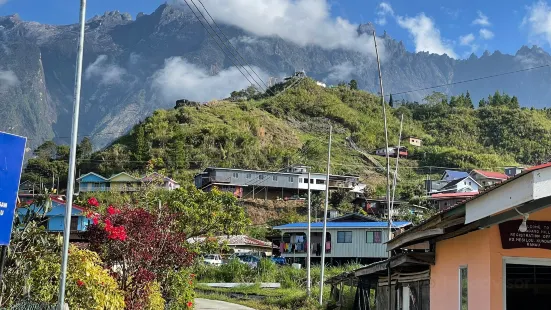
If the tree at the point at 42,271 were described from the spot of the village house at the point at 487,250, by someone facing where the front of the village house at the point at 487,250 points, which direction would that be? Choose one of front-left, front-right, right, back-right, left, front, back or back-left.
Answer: right

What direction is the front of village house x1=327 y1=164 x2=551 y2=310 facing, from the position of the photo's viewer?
facing the viewer

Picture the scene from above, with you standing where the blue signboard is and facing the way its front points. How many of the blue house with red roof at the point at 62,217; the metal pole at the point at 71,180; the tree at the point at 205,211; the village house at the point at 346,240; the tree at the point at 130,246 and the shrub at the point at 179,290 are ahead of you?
0

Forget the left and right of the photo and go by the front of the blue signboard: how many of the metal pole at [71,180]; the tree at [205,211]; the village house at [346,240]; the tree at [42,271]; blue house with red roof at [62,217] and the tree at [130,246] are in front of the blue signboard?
0

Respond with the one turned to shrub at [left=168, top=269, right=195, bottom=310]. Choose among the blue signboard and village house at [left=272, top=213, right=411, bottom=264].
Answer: the village house

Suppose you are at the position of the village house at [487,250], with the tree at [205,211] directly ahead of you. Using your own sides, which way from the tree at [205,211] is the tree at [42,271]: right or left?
left

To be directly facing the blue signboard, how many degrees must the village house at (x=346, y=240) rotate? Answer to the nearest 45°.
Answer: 0° — it already faces it

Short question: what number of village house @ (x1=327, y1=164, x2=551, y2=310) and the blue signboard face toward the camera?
2

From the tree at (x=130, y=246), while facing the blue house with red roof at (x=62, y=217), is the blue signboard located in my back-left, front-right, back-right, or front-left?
back-left

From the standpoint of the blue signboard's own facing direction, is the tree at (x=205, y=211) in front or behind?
behind

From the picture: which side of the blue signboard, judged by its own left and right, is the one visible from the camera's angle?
front

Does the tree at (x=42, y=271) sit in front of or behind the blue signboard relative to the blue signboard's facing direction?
behind

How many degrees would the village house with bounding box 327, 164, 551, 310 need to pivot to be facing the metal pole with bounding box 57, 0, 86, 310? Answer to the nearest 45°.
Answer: approximately 90° to its right
